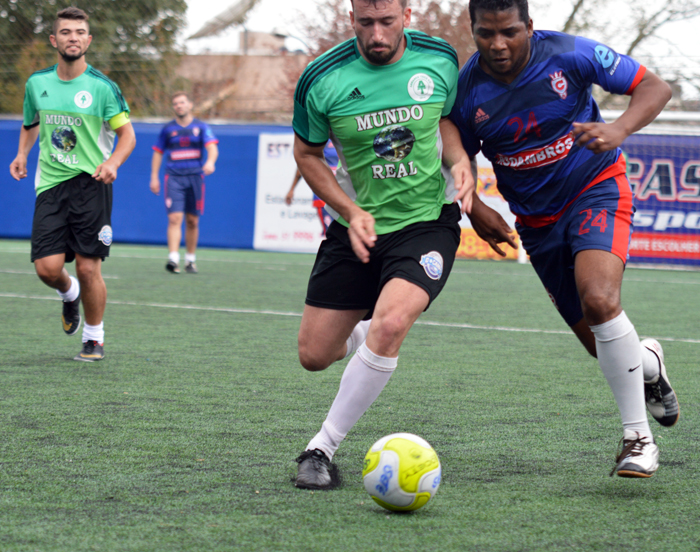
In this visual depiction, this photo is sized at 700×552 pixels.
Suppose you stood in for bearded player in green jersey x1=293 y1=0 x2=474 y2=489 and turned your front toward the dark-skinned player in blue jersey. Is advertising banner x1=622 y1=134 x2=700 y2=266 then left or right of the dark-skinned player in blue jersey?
left

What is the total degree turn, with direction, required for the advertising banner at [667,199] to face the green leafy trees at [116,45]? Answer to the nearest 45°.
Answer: approximately 135° to its right

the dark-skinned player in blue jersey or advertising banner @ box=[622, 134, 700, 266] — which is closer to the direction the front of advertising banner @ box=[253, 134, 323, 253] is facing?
the dark-skinned player in blue jersey

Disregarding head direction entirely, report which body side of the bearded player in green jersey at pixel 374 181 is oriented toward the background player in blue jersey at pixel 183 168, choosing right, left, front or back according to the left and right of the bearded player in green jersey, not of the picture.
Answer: back

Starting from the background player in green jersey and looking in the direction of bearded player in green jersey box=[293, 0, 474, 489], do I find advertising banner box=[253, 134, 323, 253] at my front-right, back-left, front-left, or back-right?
back-left

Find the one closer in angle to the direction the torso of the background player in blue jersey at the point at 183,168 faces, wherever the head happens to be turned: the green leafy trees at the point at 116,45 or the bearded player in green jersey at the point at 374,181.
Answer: the bearded player in green jersey

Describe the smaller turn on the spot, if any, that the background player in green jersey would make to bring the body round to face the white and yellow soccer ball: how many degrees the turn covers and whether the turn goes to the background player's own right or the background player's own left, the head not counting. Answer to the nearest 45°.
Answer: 0° — they already face it
